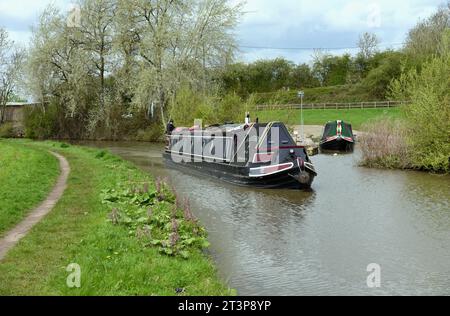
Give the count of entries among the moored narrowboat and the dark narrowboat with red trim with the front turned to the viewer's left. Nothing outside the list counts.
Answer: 0

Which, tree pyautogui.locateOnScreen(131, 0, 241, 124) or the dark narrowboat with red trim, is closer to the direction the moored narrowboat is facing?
the dark narrowboat with red trim

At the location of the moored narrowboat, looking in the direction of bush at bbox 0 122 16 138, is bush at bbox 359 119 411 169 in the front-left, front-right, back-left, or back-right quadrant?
back-left

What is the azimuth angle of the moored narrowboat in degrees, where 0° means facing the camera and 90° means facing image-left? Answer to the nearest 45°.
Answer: approximately 0°

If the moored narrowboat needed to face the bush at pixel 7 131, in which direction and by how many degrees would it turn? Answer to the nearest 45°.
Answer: approximately 90° to its right

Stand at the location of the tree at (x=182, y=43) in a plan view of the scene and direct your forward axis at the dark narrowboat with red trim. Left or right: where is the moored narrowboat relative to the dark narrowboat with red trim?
left

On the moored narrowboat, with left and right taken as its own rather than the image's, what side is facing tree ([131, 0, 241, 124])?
right

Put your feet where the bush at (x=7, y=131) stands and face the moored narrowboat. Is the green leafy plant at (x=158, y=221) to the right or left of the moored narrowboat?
right

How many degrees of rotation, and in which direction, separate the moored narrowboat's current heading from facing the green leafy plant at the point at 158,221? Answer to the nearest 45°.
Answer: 0° — it already faces it
